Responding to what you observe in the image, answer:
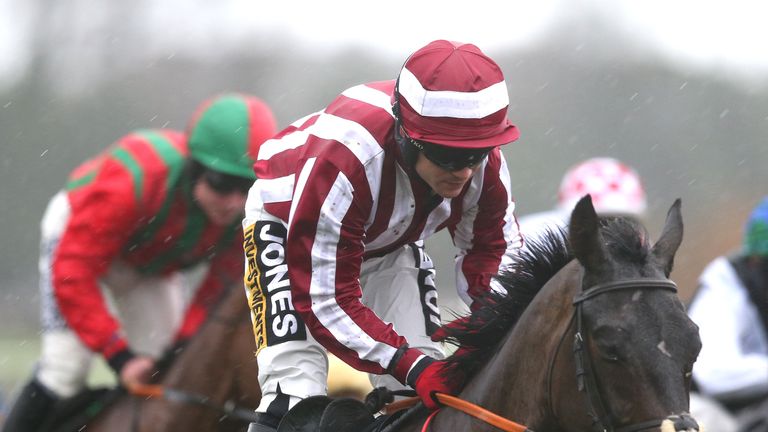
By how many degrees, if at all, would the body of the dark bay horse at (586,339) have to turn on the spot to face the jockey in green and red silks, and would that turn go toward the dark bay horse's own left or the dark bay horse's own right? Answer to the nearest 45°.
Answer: approximately 180°

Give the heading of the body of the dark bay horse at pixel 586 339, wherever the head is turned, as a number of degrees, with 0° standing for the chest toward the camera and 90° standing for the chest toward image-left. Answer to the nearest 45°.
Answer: approximately 315°

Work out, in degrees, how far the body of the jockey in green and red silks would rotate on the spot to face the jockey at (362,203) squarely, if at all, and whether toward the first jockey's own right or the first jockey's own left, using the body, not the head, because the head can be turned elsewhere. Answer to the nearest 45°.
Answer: approximately 45° to the first jockey's own right

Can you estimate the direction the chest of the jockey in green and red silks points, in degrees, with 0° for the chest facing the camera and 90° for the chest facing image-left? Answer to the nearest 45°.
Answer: approximately 315°

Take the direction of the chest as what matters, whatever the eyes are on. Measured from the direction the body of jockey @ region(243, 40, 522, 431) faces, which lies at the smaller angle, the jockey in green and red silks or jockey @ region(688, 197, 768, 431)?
the jockey

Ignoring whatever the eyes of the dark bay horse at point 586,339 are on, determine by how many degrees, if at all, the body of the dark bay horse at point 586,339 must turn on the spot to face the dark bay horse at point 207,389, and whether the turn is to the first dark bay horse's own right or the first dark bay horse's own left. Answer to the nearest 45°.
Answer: approximately 180°
